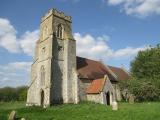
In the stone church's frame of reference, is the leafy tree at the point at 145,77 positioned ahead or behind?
behind

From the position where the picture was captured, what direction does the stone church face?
facing the viewer and to the left of the viewer
